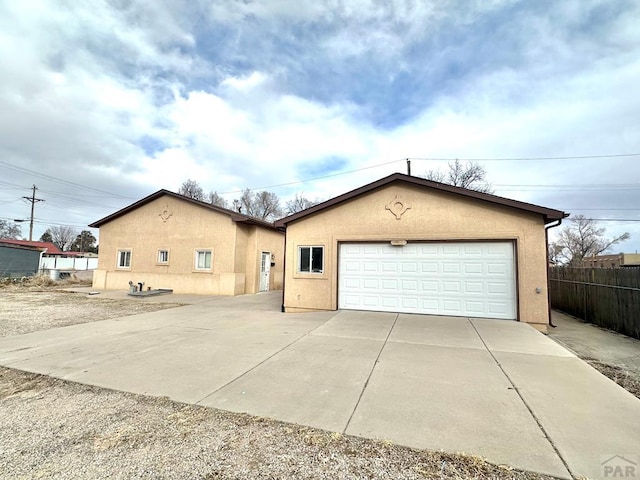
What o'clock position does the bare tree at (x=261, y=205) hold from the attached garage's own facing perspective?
The bare tree is roughly at 5 o'clock from the attached garage.

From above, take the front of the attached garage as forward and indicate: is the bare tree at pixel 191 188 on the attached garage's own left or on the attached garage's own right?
on the attached garage's own right

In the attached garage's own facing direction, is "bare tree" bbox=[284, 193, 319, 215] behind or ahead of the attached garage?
behind

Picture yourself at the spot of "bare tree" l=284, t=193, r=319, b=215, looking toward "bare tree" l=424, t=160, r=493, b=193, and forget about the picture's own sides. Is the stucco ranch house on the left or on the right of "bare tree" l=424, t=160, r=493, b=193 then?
right

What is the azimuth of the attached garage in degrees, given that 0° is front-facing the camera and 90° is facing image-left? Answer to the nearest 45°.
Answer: approximately 0°

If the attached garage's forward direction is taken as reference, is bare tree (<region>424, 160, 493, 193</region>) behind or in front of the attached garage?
behind

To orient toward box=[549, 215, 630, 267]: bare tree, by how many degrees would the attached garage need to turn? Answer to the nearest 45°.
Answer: approximately 135° to its left

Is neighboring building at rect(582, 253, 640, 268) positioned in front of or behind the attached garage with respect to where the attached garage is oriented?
behind

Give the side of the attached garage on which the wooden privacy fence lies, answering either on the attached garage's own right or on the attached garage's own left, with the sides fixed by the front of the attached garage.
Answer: on the attached garage's own left

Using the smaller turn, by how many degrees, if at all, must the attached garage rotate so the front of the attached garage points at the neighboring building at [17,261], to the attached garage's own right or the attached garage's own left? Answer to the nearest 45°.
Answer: approximately 90° to the attached garage's own right
